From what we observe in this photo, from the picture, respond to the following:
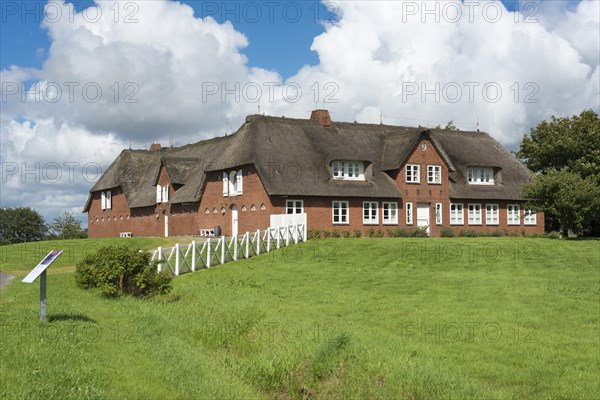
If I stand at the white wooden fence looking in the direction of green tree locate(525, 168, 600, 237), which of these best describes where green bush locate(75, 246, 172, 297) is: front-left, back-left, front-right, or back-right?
back-right

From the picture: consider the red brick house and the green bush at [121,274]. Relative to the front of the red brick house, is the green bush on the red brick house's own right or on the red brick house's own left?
on the red brick house's own right

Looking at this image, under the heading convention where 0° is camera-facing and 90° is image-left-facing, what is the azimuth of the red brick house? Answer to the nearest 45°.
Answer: approximately 315°

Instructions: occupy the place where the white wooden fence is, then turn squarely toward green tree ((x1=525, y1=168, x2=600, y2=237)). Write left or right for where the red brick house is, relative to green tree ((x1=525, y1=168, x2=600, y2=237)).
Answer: left

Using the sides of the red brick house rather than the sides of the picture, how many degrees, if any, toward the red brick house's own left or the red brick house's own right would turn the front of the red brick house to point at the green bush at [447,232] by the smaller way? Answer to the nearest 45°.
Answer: approximately 45° to the red brick house's own left
